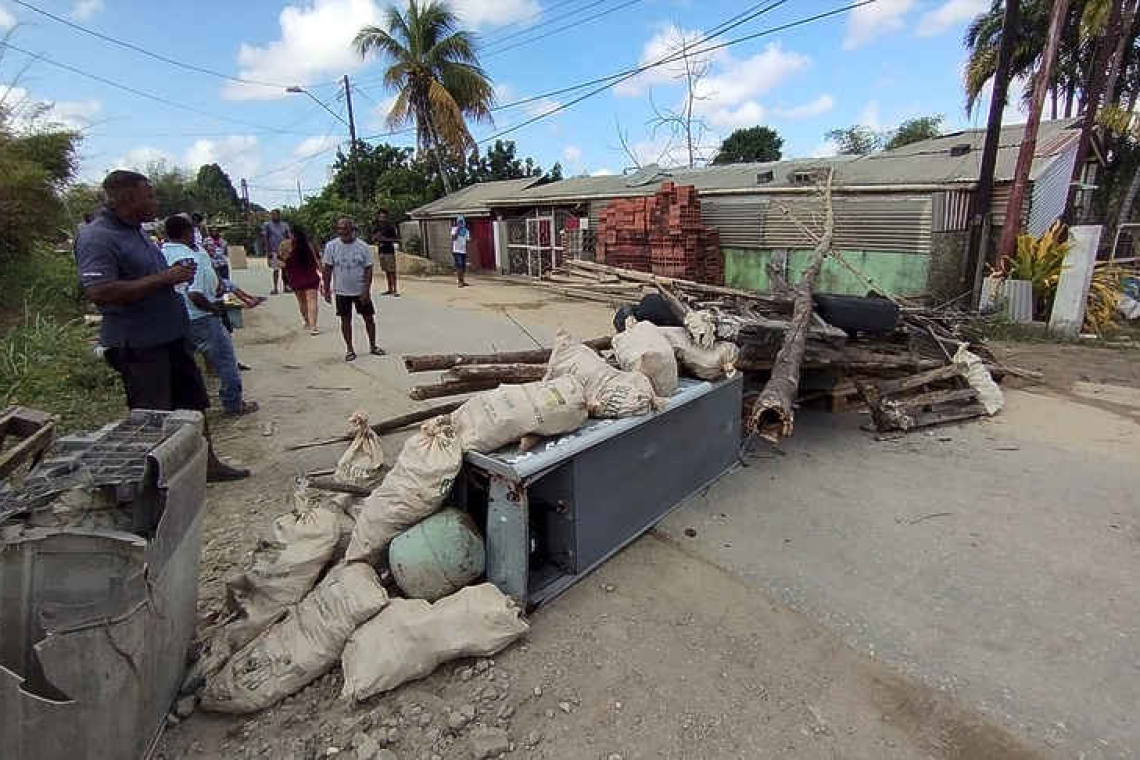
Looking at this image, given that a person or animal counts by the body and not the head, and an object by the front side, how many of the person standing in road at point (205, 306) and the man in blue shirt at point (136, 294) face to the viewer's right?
2

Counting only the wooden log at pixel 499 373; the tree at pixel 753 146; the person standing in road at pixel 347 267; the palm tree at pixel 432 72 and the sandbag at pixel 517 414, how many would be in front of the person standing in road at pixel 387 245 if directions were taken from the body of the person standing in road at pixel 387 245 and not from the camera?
3

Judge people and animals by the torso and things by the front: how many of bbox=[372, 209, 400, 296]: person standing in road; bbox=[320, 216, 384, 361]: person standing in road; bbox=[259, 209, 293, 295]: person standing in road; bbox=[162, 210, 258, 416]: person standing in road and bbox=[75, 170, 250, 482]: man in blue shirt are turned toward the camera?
3

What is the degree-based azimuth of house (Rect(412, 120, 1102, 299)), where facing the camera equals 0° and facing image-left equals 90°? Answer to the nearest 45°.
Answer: approximately 45°

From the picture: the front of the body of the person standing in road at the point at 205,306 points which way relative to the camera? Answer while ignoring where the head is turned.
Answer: to the viewer's right

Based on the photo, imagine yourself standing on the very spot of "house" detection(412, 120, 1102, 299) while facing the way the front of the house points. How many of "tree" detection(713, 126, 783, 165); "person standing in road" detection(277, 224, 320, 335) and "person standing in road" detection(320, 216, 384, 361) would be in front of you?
2

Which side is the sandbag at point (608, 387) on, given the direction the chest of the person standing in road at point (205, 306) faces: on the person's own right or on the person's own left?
on the person's own right

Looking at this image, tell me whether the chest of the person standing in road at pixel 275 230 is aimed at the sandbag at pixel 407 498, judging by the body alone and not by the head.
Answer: yes

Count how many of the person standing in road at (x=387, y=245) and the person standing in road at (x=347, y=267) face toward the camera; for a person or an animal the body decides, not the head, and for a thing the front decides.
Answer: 2

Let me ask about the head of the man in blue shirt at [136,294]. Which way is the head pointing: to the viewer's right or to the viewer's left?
to the viewer's right

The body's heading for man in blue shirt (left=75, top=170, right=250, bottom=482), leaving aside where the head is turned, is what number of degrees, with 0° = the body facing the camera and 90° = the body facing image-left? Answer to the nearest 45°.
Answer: approximately 270°

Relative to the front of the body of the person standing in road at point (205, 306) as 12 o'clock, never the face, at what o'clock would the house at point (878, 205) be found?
The house is roughly at 12 o'clock from the person standing in road.
